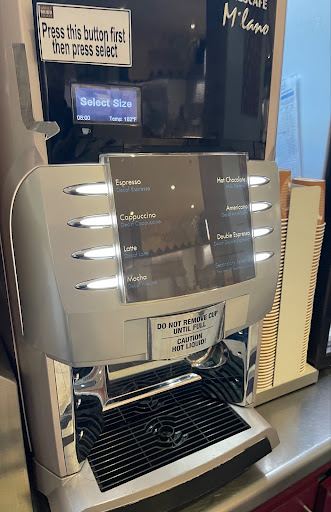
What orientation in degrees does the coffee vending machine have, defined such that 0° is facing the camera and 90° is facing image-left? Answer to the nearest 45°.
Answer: approximately 315°
